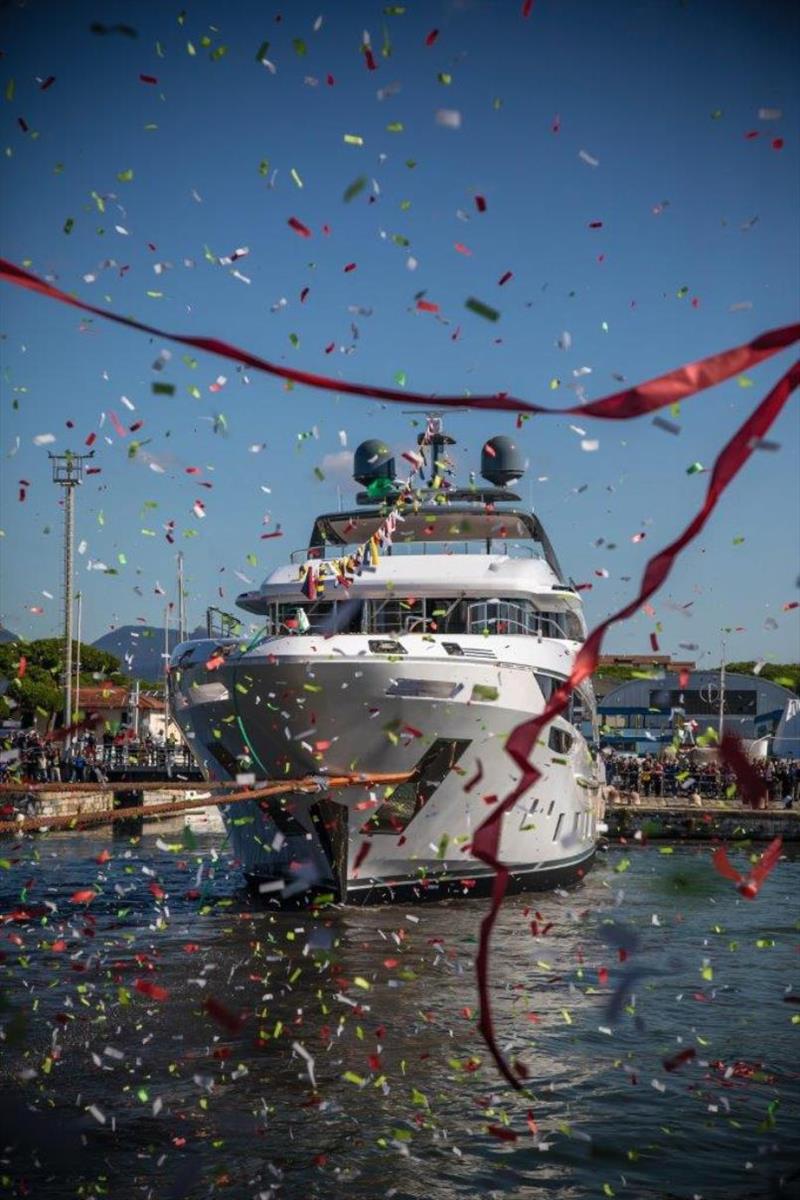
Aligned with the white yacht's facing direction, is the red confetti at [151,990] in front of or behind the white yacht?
in front

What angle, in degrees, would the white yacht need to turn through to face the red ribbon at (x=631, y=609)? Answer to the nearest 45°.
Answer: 0° — it already faces it

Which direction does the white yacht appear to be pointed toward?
toward the camera

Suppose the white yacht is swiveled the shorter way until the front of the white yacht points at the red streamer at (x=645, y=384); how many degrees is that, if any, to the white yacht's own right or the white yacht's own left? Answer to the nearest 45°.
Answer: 0° — it already faces it

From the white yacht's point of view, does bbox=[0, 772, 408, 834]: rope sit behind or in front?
in front

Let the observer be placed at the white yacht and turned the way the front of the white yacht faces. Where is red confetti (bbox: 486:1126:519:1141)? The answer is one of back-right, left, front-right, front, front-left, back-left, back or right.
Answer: front
